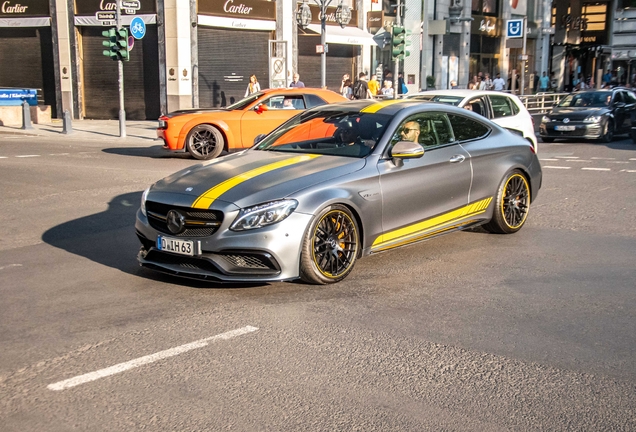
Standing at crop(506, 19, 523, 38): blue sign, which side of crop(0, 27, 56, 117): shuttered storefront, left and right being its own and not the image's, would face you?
left

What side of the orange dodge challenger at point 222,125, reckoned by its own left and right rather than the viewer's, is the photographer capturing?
left

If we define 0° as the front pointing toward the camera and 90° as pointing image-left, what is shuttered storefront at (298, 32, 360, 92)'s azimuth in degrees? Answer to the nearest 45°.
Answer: approximately 0°

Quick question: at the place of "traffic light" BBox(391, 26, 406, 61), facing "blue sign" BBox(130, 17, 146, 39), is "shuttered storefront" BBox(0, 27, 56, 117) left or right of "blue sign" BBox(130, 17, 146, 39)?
right

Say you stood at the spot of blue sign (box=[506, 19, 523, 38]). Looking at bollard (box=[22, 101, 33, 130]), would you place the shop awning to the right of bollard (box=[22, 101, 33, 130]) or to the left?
right

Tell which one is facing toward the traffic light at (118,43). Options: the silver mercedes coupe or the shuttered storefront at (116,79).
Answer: the shuttered storefront

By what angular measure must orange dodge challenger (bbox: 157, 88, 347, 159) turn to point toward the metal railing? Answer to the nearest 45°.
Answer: approximately 135° to its right

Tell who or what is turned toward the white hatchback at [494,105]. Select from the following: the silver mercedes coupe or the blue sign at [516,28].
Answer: the blue sign

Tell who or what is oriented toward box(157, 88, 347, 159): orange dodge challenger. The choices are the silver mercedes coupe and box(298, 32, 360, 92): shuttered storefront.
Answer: the shuttered storefront
